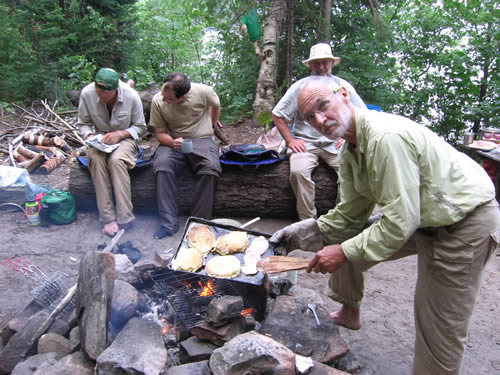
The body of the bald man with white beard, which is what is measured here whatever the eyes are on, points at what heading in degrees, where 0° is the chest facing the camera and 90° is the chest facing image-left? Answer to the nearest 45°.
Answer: approximately 90°

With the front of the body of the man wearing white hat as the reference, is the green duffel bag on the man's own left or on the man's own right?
on the man's own right

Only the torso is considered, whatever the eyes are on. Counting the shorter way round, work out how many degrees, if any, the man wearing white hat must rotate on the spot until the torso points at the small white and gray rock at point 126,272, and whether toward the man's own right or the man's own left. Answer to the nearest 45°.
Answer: approximately 45° to the man's own right

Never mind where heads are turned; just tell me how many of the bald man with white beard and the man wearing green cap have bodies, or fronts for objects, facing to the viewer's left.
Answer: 1

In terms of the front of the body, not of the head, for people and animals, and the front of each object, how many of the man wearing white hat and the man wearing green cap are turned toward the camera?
2

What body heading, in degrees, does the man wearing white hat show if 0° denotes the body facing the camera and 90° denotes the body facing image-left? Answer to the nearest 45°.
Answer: approximately 0°

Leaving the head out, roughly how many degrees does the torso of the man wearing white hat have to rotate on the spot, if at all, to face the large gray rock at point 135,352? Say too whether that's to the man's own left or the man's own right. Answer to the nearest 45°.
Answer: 0° — they already face it
